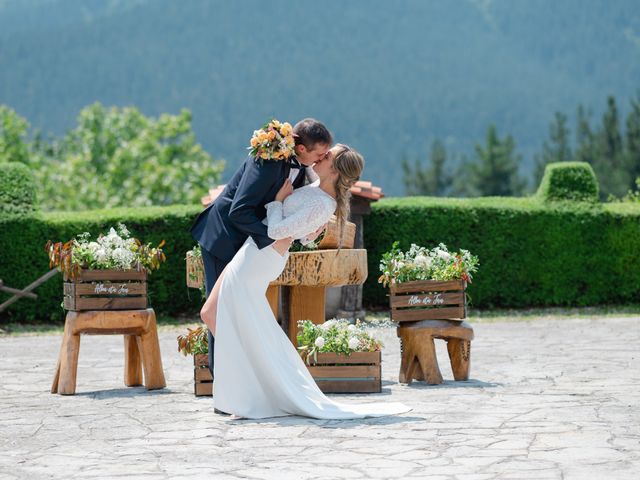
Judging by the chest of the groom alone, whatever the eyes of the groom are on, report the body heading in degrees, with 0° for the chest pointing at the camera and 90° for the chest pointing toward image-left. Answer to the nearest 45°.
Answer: approximately 270°

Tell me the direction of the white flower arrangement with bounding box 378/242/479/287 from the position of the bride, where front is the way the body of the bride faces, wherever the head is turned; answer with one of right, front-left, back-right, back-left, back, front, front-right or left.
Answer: back-right

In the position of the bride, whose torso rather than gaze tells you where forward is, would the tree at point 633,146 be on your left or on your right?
on your right

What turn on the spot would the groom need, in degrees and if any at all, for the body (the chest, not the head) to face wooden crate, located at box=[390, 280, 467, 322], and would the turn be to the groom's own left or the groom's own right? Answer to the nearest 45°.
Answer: approximately 45° to the groom's own left

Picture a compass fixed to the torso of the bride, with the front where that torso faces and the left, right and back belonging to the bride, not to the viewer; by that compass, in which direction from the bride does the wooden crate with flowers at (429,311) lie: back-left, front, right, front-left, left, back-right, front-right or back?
back-right

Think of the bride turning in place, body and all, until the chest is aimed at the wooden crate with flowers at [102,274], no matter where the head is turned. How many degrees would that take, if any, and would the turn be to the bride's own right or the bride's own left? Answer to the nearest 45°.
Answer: approximately 45° to the bride's own right

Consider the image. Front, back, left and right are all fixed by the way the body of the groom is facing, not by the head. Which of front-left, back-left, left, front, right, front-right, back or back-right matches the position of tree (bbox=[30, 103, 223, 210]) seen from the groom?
left

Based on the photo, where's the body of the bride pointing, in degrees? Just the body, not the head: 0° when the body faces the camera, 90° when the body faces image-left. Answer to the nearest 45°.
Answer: approximately 90°

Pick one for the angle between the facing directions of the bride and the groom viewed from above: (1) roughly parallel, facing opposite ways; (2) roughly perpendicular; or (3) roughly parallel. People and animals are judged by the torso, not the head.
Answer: roughly parallel, facing opposite ways

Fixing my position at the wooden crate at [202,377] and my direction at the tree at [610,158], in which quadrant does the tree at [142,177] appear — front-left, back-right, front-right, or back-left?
front-left

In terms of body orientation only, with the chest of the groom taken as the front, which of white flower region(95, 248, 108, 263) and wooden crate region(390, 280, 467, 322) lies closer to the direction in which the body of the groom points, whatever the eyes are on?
the wooden crate

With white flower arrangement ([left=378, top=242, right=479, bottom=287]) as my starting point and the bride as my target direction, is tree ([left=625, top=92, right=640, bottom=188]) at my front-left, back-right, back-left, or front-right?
back-right
